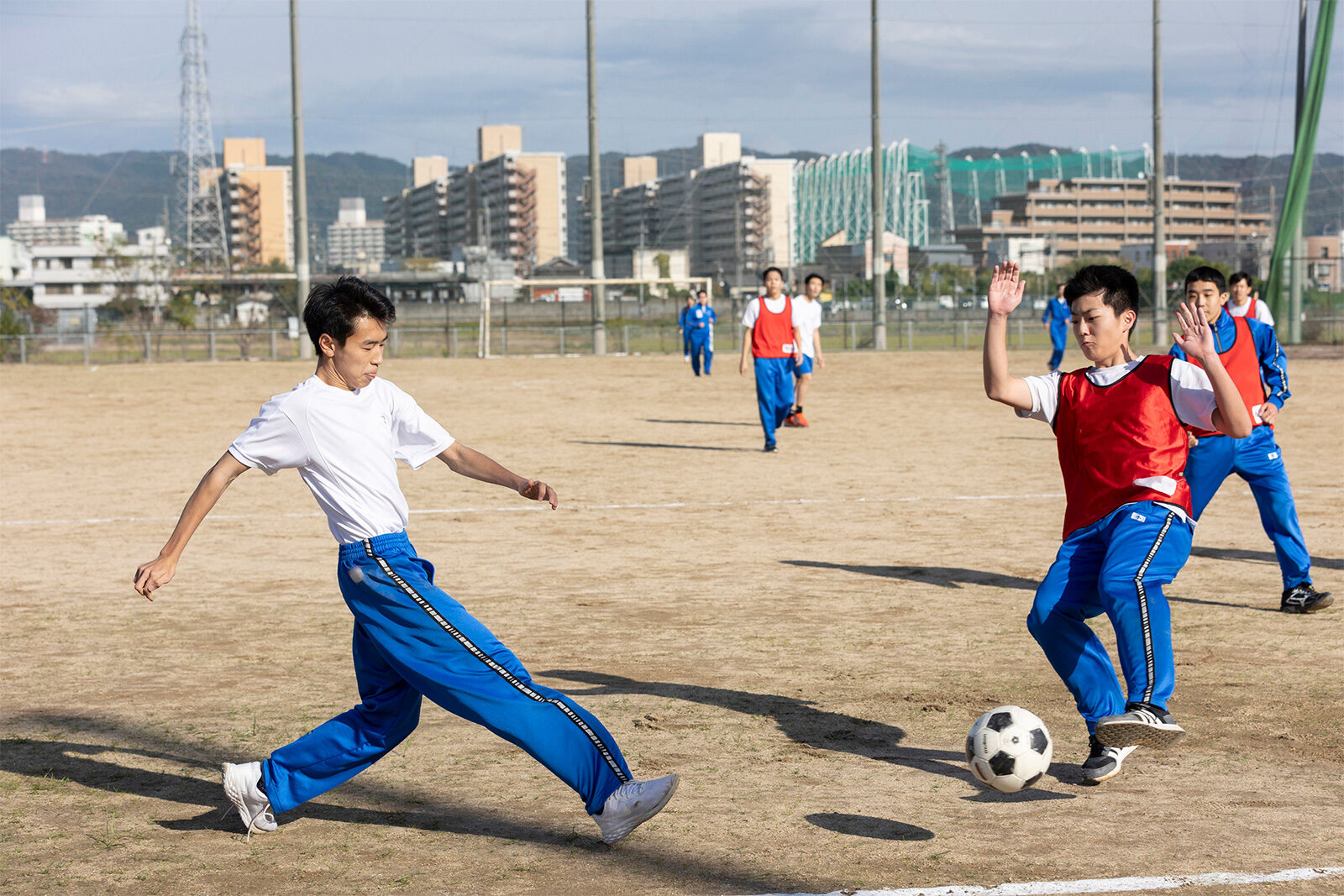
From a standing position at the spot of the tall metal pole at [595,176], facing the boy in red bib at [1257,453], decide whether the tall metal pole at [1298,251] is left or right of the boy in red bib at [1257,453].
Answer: left

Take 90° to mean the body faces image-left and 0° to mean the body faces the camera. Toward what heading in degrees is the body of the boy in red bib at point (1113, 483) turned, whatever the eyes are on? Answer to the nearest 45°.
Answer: approximately 45°

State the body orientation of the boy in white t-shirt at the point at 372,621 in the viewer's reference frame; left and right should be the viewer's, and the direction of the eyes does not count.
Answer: facing the viewer and to the right of the viewer

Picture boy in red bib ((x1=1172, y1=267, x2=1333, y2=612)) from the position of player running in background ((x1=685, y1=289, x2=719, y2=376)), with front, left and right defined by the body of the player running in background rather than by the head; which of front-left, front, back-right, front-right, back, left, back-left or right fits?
front

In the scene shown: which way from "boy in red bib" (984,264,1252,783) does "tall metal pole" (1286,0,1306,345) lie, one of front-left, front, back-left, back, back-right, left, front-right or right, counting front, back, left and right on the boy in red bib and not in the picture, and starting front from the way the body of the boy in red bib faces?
back-right

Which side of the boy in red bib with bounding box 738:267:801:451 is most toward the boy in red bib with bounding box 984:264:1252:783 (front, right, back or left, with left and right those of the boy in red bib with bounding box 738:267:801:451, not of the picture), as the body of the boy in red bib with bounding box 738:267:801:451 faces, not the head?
front

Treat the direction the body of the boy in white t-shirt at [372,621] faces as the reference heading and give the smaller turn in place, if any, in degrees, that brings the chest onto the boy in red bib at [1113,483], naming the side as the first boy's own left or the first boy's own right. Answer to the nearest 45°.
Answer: approximately 45° to the first boy's own left

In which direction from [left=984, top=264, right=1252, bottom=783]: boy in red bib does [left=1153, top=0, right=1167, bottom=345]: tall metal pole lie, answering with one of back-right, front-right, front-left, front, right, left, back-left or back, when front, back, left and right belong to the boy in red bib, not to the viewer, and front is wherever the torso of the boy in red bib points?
back-right

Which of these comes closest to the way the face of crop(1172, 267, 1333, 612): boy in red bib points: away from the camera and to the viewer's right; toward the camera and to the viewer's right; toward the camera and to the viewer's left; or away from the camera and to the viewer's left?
toward the camera and to the viewer's left

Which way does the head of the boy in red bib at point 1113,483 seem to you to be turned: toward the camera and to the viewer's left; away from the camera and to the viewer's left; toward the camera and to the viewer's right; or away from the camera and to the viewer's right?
toward the camera and to the viewer's left

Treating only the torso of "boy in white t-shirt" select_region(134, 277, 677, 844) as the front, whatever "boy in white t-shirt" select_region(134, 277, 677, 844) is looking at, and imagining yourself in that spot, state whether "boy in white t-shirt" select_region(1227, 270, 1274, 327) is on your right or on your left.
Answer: on your left

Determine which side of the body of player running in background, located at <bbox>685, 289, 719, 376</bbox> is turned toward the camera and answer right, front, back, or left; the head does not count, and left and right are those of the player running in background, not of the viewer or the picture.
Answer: front

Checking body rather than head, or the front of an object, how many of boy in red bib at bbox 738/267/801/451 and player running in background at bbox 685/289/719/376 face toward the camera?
2

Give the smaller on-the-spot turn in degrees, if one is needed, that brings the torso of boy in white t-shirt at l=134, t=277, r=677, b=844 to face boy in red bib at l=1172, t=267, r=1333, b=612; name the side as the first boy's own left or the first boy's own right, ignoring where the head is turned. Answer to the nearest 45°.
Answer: approximately 90° to the first boy's own left
